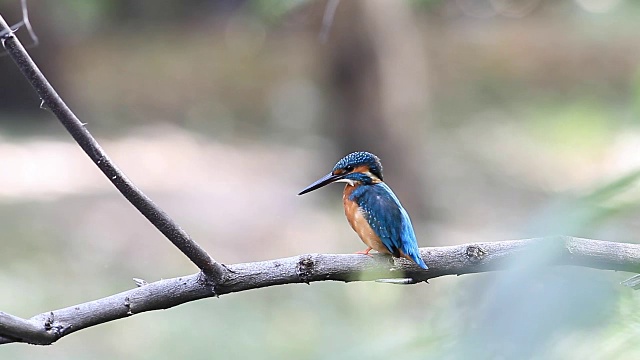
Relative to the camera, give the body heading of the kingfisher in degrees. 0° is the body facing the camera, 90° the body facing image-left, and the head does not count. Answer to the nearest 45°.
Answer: approximately 90°
